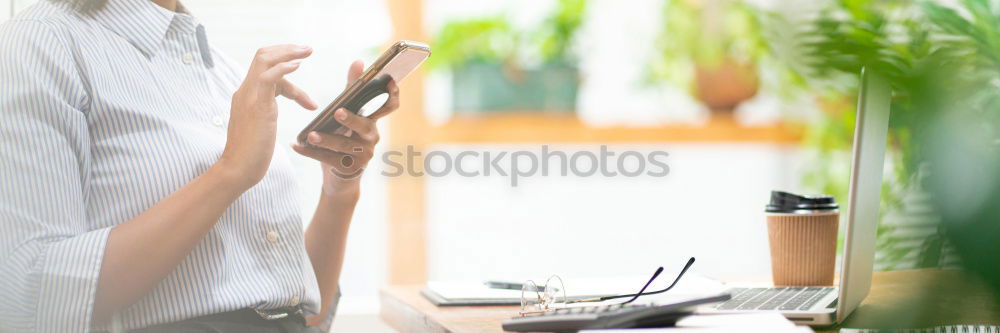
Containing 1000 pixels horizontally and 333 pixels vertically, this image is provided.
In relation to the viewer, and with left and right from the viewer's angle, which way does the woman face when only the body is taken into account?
facing the viewer and to the right of the viewer

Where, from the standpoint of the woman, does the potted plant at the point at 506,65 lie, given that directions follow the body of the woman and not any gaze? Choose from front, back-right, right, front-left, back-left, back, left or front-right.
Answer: left

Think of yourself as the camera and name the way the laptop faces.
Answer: facing to the left of the viewer

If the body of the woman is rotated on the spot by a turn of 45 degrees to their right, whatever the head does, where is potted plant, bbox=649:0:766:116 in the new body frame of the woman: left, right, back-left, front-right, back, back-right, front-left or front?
back-left

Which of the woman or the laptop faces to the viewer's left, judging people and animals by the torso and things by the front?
the laptop
